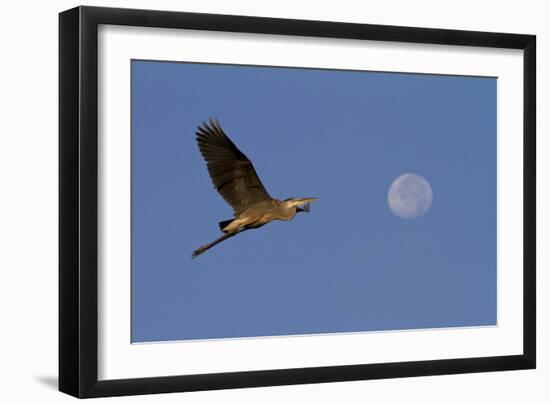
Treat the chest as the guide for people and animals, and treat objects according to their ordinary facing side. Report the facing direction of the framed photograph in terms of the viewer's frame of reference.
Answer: facing the viewer and to the right of the viewer
